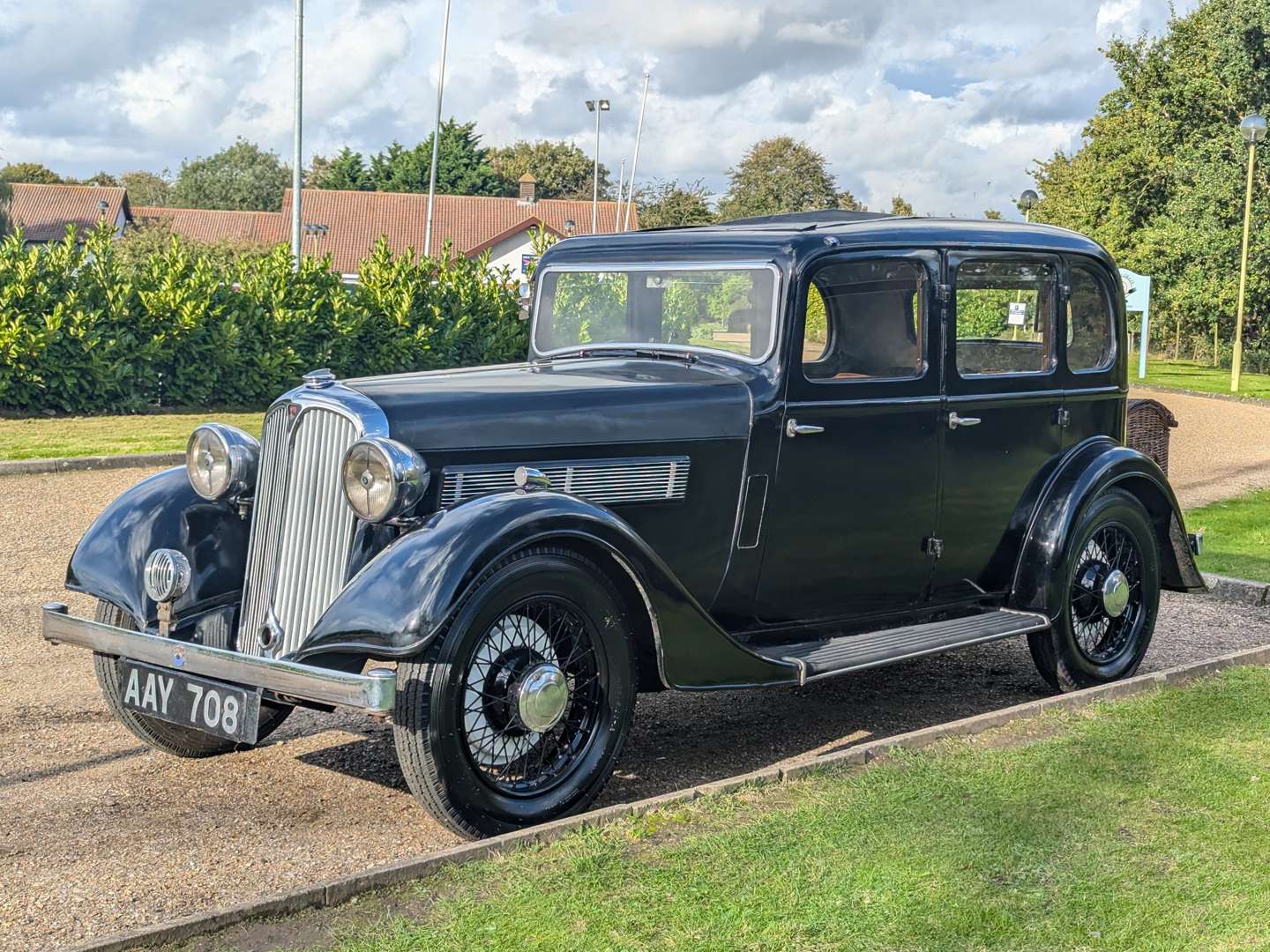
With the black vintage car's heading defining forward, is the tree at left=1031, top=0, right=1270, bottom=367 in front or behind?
behind

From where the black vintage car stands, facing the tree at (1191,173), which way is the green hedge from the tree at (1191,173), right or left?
left

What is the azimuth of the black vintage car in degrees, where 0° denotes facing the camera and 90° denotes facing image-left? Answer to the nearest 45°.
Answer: approximately 45°

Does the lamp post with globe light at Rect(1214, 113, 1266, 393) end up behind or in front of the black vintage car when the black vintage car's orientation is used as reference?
behind
